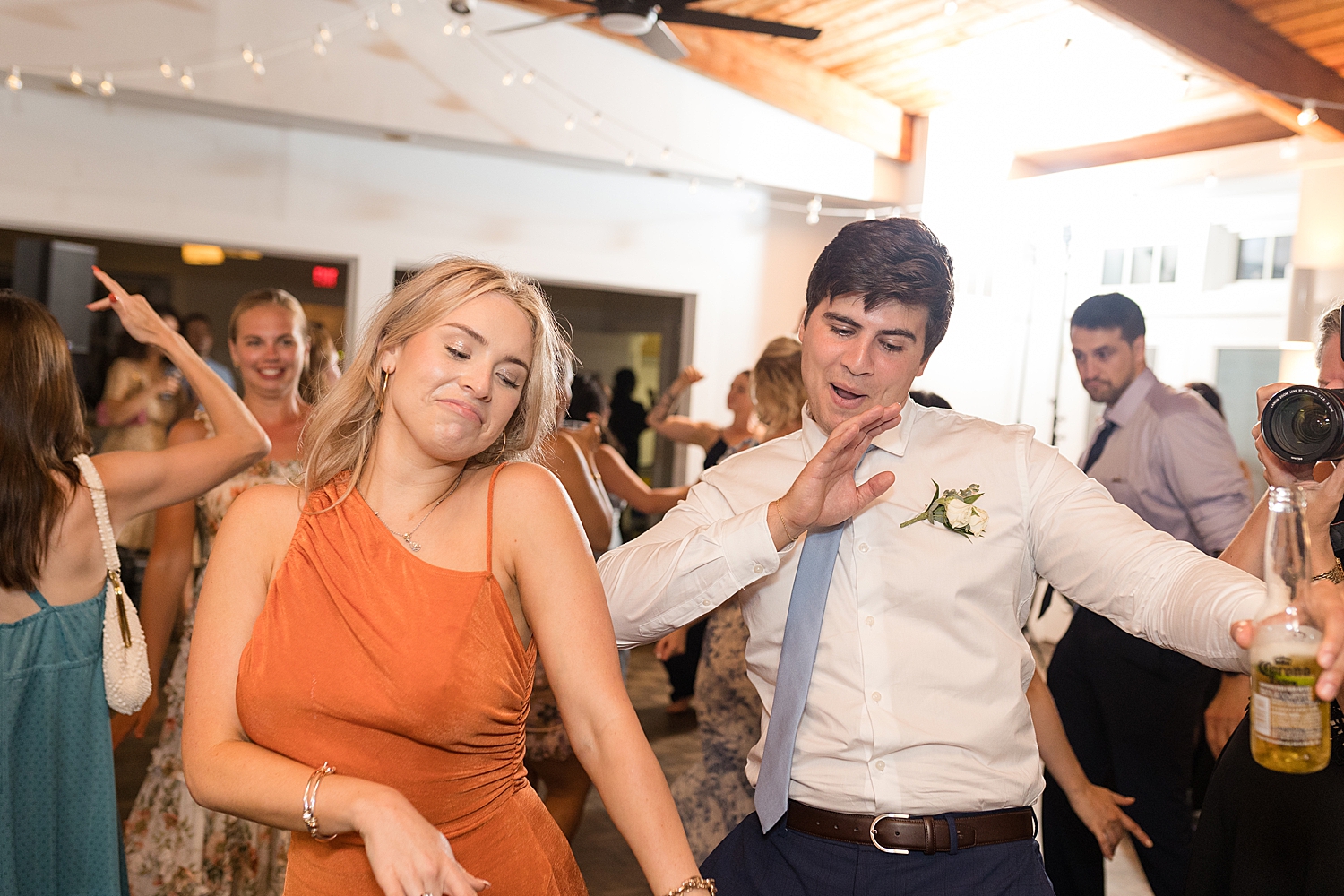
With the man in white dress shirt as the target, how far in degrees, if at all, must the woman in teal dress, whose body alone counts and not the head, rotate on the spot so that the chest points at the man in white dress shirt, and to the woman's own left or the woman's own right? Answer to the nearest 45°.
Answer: approximately 135° to the woman's own right

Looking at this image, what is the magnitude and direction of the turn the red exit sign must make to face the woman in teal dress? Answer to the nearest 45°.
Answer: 0° — it already faces them

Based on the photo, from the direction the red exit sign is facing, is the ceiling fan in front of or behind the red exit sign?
in front

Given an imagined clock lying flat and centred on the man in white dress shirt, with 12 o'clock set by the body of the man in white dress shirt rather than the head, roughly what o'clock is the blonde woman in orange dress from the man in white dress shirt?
The blonde woman in orange dress is roughly at 2 o'clock from the man in white dress shirt.

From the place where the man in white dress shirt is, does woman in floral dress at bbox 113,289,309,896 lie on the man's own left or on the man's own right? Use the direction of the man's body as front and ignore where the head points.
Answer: on the man's own right

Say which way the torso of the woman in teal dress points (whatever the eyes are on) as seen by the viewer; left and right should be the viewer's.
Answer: facing away from the viewer

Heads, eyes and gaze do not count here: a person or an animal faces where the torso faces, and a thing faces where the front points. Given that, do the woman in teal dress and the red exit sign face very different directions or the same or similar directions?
very different directions

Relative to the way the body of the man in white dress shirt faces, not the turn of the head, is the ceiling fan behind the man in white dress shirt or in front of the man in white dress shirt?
behind

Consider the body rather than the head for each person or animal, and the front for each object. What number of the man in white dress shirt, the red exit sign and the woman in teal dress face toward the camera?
2

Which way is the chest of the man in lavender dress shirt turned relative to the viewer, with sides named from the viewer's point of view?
facing the viewer and to the left of the viewer
